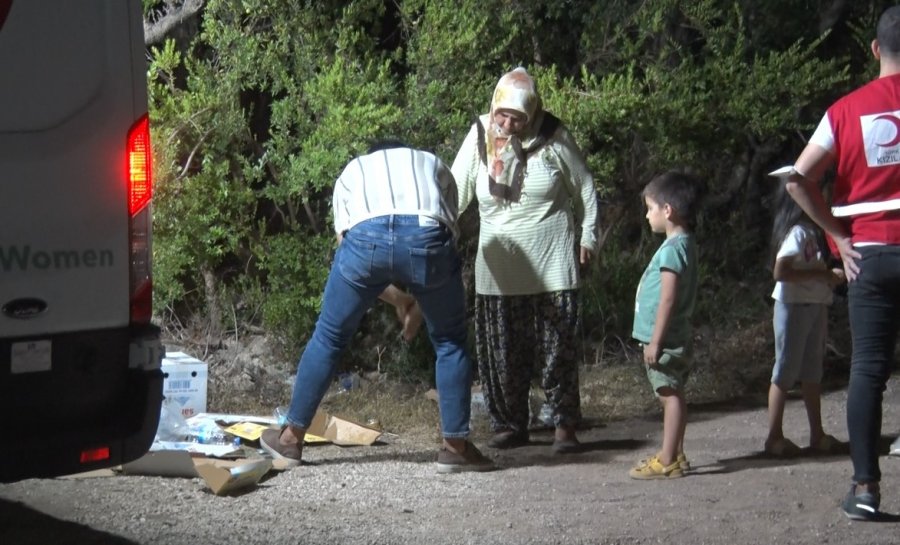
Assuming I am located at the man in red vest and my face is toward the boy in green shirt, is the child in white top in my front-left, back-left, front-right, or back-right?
front-right

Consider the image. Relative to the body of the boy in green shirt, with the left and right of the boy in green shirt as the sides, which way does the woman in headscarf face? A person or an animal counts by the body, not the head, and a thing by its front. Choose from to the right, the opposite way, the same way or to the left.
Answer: to the left

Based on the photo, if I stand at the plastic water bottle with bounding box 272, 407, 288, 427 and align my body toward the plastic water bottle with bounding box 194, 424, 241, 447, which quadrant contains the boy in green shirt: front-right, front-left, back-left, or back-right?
back-left

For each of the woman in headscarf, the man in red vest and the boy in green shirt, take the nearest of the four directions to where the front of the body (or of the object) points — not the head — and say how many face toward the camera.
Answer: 1

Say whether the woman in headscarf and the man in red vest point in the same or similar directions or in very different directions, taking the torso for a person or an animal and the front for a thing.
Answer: very different directions

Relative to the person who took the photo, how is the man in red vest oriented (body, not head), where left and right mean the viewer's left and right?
facing away from the viewer

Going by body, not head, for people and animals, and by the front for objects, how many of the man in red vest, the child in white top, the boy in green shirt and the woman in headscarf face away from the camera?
1

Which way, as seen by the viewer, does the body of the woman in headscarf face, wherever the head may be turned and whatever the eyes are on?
toward the camera

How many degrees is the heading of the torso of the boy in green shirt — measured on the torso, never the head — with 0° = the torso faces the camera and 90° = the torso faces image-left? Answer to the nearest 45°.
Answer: approximately 90°

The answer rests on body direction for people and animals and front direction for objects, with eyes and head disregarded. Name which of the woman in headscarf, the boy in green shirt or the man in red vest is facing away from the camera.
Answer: the man in red vest

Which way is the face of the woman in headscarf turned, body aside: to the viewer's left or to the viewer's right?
to the viewer's left

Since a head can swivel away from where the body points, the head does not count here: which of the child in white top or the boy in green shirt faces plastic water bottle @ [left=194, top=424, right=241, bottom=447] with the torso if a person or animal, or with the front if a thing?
the boy in green shirt
